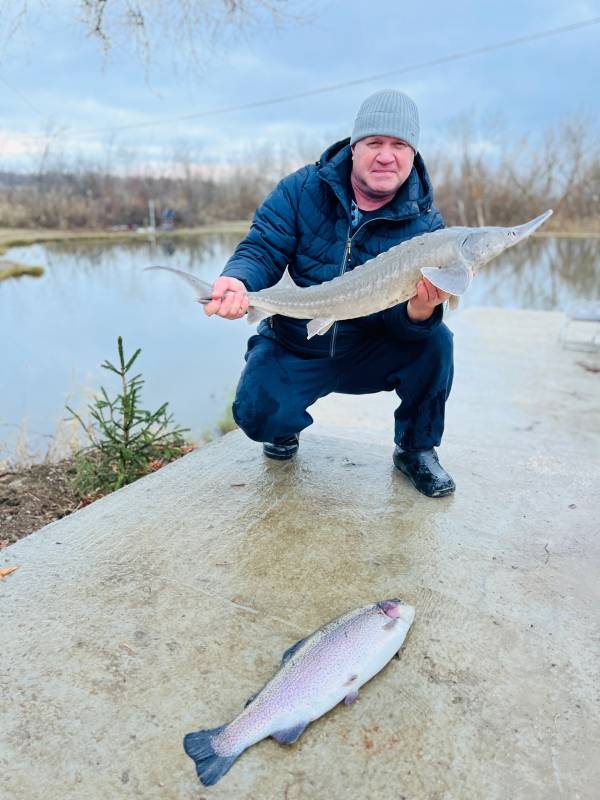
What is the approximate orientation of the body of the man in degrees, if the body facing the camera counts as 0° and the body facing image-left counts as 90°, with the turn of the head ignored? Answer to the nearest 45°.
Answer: approximately 0°

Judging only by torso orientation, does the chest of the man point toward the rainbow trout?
yes
